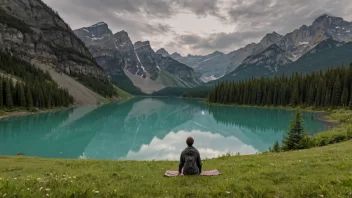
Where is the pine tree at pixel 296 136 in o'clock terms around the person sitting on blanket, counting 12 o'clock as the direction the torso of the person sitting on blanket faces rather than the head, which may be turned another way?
The pine tree is roughly at 1 o'clock from the person sitting on blanket.

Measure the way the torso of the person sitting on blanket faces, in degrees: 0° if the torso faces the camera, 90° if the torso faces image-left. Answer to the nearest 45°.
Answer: approximately 180°
